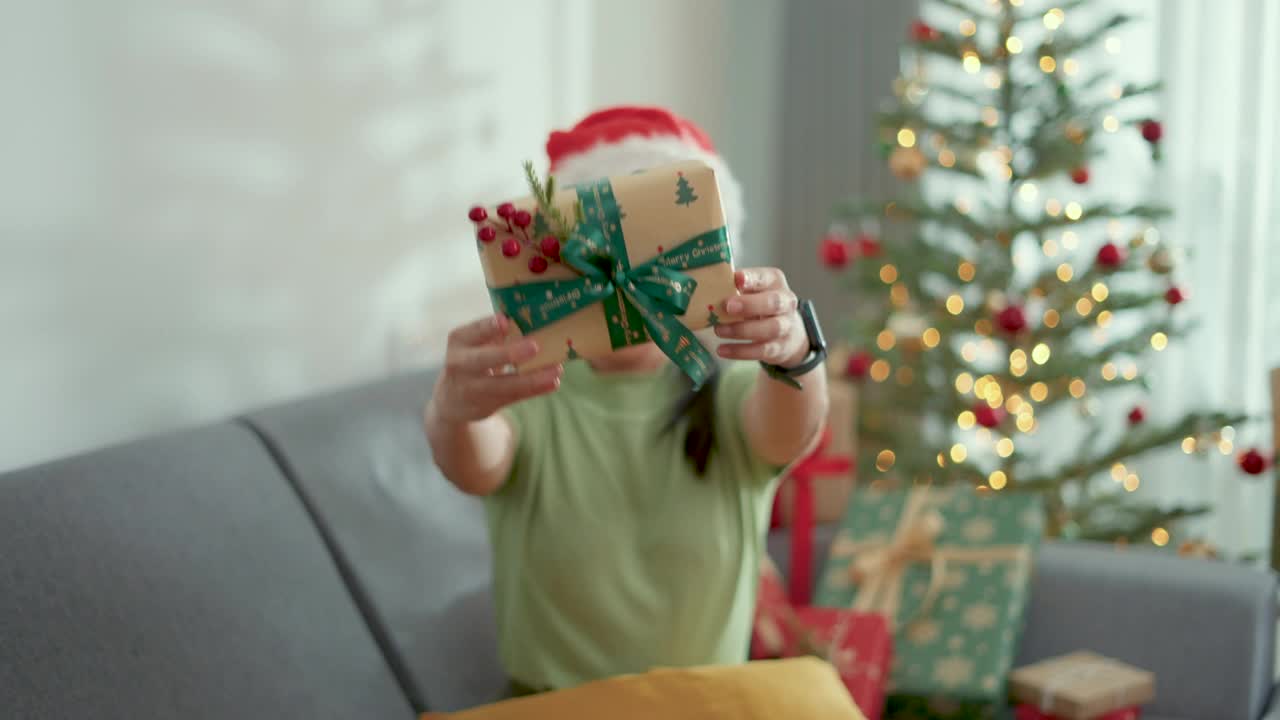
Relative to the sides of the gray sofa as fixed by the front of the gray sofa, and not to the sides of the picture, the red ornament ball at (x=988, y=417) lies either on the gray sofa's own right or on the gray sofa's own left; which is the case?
on the gray sofa's own left

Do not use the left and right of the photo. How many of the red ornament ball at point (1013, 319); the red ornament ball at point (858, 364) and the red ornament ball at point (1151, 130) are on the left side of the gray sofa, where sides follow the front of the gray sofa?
3

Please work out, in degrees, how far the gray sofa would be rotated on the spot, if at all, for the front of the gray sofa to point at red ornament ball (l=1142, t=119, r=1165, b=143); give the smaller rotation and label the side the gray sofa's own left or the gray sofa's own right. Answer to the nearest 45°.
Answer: approximately 90° to the gray sofa's own left

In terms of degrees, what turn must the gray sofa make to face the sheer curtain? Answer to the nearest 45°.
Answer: approximately 90° to its left

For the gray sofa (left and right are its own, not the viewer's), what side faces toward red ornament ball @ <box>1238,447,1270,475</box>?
left

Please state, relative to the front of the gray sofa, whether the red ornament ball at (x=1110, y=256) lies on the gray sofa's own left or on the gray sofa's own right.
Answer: on the gray sofa's own left

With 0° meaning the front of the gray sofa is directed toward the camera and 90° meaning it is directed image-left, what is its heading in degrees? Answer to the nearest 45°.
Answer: approximately 315°
